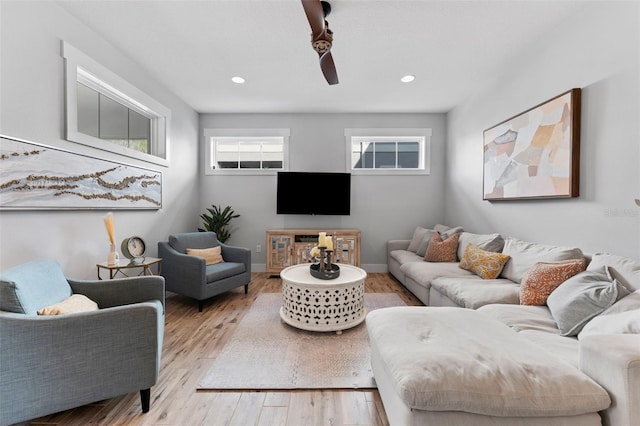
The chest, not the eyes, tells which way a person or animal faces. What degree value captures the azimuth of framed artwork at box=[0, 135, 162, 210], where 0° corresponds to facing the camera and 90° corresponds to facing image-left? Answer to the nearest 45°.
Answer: approximately 315°

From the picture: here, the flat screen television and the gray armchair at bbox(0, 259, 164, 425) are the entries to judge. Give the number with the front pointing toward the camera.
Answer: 1

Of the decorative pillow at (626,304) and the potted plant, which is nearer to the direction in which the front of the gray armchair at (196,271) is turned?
the decorative pillow

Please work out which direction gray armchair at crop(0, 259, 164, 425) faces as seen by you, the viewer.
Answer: facing to the right of the viewer

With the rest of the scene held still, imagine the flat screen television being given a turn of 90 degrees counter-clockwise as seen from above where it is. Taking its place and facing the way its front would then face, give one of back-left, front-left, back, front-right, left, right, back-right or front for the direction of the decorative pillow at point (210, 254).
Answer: back-right

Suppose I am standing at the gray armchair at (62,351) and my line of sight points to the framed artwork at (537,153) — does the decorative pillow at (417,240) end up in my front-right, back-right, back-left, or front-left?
front-left

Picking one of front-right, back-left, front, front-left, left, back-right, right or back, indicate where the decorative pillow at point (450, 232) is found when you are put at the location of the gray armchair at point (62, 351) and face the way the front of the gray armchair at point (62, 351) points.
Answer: front

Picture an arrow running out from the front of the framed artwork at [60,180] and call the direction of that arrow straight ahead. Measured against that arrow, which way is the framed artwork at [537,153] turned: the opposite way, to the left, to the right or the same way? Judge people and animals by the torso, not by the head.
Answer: the opposite way

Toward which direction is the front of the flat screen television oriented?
toward the camera

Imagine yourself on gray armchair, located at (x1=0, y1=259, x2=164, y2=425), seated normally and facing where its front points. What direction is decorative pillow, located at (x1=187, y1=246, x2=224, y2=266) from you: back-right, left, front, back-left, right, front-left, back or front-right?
front-left

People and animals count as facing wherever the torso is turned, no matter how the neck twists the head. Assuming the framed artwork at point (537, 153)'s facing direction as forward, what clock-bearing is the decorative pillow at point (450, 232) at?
The decorative pillow is roughly at 3 o'clock from the framed artwork.

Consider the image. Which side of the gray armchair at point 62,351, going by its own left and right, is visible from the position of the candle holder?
front

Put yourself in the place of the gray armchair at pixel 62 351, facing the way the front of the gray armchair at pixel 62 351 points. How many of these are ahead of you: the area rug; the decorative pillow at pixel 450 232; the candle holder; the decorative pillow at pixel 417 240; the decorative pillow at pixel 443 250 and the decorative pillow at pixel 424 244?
6

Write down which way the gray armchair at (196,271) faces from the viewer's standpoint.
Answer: facing the viewer and to the right of the viewer

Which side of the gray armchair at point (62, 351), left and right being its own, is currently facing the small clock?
left

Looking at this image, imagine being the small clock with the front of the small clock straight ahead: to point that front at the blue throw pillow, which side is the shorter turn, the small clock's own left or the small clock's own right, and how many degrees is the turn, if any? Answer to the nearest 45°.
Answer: approximately 90° to the small clock's own right

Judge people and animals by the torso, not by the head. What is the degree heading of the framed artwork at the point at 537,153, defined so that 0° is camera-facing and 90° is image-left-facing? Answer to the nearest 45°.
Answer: approximately 45°

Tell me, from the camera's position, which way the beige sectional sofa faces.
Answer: facing the viewer and to the left of the viewer
